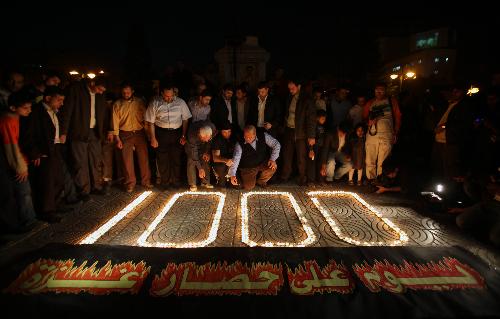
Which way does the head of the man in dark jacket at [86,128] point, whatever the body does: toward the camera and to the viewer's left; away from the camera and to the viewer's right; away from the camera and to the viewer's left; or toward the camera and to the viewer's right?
toward the camera and to the viewer's right

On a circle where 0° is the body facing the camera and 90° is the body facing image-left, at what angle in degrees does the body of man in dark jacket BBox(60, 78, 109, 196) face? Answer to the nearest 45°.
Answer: approximately 315°

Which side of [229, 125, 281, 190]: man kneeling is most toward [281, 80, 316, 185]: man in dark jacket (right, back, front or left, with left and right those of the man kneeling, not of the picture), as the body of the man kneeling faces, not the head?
left

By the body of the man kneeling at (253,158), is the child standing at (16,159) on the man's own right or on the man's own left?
on the man's own right

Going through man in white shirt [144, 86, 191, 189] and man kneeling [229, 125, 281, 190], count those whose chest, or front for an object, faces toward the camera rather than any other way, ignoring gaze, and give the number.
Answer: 2

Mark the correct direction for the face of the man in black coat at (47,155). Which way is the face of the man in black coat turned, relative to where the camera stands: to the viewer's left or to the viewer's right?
to the viewer's right

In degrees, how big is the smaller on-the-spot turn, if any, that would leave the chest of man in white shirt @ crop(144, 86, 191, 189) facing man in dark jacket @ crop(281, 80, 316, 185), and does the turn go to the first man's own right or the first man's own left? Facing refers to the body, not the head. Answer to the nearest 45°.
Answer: approximately 90° to the first man's own left

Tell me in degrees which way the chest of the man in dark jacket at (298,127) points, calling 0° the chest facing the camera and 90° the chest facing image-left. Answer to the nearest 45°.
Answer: approximately 45°

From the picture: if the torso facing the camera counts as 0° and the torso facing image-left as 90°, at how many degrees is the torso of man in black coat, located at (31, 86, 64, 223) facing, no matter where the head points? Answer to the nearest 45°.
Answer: approximately 315°

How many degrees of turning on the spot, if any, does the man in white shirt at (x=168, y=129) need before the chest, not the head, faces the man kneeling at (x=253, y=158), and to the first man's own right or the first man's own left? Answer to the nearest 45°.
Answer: approximately 90° to the first man's own left

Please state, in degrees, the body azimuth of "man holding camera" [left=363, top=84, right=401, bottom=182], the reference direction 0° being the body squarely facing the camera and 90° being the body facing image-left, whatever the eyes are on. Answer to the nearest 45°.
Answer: approximately 45°
